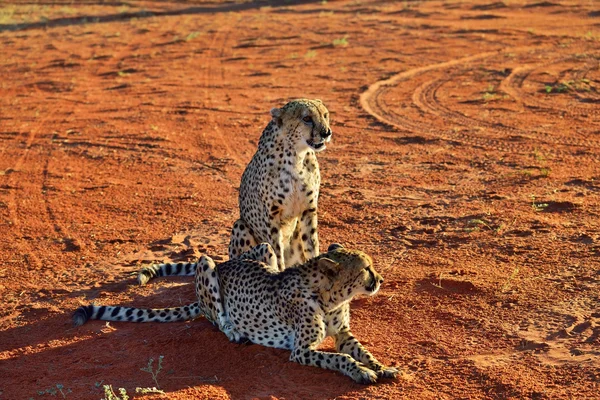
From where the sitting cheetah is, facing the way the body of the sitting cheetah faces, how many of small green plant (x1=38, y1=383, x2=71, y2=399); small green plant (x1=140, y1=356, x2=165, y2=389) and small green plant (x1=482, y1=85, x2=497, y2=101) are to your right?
2

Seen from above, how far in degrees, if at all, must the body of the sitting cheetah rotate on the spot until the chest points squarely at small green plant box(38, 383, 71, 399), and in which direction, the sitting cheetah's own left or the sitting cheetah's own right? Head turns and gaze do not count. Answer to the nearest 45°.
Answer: approximately 90° to the sitting cheetah's own right

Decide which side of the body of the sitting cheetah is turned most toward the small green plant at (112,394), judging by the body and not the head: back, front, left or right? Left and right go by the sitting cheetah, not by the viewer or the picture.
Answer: right

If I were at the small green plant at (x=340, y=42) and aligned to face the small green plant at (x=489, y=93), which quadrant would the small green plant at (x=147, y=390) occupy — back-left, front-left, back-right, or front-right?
front-right

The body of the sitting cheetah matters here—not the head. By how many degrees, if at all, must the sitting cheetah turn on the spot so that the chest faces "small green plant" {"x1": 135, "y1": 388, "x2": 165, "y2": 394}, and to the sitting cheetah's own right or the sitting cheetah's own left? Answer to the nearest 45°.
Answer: approximately 90° to the sitting cheetah's own right

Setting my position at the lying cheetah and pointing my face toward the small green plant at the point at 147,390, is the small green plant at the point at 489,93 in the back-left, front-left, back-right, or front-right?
back-right

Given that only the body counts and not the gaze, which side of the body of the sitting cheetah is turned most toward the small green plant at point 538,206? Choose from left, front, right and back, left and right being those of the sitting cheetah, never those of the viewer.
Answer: left

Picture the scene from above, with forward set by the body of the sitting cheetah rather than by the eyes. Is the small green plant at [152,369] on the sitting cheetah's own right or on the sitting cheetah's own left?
on the sitting cheetah's own right

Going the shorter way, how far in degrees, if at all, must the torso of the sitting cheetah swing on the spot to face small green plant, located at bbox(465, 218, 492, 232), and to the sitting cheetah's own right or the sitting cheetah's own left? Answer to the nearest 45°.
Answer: approximately 90° to the sitting cheetah's own left

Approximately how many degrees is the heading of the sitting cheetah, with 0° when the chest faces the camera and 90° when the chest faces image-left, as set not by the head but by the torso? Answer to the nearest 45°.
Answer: approximately 315°

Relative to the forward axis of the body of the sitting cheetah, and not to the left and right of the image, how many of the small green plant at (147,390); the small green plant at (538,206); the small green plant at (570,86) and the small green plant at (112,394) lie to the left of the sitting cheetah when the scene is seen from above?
2

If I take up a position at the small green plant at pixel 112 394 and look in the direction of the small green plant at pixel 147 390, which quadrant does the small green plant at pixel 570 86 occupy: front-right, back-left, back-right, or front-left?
front-left

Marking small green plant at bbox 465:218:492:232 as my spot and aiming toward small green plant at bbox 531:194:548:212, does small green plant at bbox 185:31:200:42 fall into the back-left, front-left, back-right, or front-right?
front-left

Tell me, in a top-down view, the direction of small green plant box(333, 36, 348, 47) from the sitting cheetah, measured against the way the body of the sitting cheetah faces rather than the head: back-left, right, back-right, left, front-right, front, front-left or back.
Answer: back-left

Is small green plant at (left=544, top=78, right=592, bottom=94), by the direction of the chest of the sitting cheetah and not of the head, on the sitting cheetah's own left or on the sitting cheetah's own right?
on the sitting cheetah's own left

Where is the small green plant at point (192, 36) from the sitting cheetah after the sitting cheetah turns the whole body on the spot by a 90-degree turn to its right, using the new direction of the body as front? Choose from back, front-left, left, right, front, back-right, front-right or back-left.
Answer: back-right
